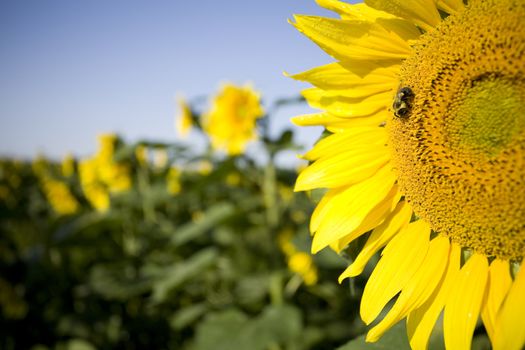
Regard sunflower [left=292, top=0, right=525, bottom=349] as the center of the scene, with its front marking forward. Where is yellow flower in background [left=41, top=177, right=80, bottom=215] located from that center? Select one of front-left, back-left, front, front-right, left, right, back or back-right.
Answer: back-right

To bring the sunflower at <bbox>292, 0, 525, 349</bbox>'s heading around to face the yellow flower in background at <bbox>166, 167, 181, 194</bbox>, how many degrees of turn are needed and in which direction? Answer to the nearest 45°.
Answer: approximately 135° to its right

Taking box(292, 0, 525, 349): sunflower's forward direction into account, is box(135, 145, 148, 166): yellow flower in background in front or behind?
behind

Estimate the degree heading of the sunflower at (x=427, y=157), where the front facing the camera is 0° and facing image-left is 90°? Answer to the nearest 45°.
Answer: approximately 0°

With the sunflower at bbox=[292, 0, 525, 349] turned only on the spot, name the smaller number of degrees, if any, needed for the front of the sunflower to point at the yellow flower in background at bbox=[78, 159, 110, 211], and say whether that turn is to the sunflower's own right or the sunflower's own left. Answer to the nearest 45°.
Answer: approximately 135° to the sunflower's own right

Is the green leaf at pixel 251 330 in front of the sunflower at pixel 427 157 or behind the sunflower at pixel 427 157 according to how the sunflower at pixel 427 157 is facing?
behind

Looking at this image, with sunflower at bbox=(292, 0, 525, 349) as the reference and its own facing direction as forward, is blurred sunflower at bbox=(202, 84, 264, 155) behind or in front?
behind

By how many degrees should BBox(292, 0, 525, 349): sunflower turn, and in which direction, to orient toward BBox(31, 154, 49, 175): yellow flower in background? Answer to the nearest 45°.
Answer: approximately 135° to its right

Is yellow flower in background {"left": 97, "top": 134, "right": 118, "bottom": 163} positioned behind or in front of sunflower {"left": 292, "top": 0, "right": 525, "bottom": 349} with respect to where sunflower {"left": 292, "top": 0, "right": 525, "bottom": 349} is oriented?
behind
